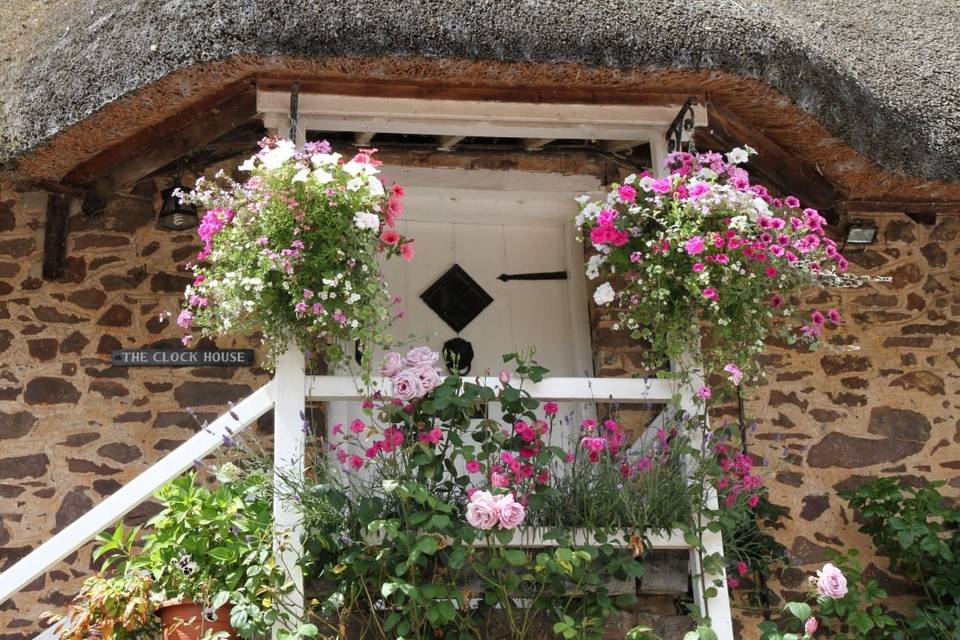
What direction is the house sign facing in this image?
toward the camera

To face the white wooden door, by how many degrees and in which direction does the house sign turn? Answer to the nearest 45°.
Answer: approximately 90° to its left

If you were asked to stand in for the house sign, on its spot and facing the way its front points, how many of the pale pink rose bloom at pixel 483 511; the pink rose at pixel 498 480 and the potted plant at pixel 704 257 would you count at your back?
0

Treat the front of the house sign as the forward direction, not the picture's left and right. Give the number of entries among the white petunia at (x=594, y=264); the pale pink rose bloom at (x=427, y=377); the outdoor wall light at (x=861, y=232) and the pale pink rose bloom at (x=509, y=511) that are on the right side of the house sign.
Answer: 0

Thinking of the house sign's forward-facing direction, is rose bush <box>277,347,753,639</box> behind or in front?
in front

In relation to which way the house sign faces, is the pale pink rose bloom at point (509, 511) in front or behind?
in front

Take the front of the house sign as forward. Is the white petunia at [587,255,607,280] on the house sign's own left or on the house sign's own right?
on the house sign's own left

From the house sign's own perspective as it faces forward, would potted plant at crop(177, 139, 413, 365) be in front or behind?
in front

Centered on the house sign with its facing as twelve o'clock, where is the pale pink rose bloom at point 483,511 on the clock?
The pale pink rose bloom is roughly at 11 o'clock from the house sign.

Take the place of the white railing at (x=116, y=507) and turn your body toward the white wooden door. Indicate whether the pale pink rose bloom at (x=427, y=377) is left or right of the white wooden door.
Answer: right

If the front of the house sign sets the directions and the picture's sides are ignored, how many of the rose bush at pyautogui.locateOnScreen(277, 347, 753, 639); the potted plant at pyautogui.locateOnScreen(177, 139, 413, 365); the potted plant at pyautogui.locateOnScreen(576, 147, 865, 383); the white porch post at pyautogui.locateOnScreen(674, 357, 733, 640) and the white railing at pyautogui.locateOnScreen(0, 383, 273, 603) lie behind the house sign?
0

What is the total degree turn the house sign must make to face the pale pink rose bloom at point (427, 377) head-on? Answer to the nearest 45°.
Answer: approximately 45° to its left

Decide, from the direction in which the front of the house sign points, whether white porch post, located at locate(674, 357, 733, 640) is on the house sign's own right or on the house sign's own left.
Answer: on the house sign's own left

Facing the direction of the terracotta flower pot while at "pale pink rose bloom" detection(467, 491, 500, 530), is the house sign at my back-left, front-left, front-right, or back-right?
front-right

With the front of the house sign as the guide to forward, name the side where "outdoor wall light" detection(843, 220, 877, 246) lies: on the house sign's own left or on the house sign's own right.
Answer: on the house sign's own left

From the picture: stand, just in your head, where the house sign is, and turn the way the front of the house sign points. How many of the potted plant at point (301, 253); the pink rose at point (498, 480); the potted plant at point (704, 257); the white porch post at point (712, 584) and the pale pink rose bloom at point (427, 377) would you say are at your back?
0
